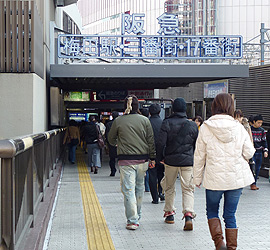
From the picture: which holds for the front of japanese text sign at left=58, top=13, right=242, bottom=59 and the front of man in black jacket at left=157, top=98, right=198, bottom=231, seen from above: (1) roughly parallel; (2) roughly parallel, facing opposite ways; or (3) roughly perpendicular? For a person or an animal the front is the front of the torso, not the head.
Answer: roughly parallel, facing opposite ways

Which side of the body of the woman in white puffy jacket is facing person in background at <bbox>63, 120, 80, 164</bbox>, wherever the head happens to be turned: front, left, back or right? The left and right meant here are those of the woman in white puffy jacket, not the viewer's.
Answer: front

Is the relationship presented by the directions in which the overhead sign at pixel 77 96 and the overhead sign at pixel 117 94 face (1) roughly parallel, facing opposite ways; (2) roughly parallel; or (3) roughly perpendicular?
roughly parallel

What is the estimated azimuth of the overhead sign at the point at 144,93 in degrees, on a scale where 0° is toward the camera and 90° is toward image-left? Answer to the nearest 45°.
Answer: approximately 0°

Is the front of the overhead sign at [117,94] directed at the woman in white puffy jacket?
yes

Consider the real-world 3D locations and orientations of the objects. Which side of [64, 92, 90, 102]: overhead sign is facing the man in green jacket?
front

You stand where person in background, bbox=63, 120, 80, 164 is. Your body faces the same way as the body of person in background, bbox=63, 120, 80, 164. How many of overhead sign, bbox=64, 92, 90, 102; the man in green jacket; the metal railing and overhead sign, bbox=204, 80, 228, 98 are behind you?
2

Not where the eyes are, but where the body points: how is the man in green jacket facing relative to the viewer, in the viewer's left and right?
facing away from the viewer

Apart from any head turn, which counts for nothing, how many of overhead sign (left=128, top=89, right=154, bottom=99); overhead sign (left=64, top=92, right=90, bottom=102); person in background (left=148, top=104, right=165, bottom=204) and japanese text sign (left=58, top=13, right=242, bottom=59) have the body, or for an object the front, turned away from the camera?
1

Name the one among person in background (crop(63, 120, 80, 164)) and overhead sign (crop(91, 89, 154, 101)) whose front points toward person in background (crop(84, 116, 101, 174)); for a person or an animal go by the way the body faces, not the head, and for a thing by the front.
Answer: the overhead sign

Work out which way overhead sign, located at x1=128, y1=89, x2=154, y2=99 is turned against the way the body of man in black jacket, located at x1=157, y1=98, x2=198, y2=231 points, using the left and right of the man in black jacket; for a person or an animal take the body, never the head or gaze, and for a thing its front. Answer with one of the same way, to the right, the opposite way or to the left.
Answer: the opposite way

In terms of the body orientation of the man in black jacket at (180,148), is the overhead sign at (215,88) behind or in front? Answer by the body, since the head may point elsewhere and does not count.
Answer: in front

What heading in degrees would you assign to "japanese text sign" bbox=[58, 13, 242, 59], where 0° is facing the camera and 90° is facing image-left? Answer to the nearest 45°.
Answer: approximately 0°

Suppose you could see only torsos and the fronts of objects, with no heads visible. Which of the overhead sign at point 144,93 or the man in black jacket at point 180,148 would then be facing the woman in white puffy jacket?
the overhead sign

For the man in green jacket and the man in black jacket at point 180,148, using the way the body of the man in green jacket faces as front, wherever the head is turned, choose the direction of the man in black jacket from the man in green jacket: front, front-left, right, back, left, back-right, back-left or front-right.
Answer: right

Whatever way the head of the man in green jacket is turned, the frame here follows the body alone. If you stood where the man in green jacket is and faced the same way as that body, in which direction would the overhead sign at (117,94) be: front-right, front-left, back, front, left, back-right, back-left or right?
front

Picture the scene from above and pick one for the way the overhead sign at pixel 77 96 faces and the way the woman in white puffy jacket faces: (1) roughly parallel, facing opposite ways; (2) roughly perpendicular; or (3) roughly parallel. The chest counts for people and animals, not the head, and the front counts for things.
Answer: roughly parallel, facing opposite ways

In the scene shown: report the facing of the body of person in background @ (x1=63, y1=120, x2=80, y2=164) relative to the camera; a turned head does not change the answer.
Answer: away from the camera

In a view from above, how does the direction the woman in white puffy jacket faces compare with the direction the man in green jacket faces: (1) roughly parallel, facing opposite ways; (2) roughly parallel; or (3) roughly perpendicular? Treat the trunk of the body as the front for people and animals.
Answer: roughly parallel

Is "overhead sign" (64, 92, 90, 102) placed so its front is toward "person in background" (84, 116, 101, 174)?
yes

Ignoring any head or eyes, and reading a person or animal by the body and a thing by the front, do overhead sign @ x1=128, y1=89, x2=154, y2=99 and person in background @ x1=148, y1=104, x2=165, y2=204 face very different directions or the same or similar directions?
very different directions

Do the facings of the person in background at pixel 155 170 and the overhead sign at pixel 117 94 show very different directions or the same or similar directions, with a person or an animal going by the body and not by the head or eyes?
very different directions

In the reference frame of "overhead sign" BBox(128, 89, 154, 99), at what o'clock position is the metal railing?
The metal railing is roughly at 12 o'clock from the overhead sign.
